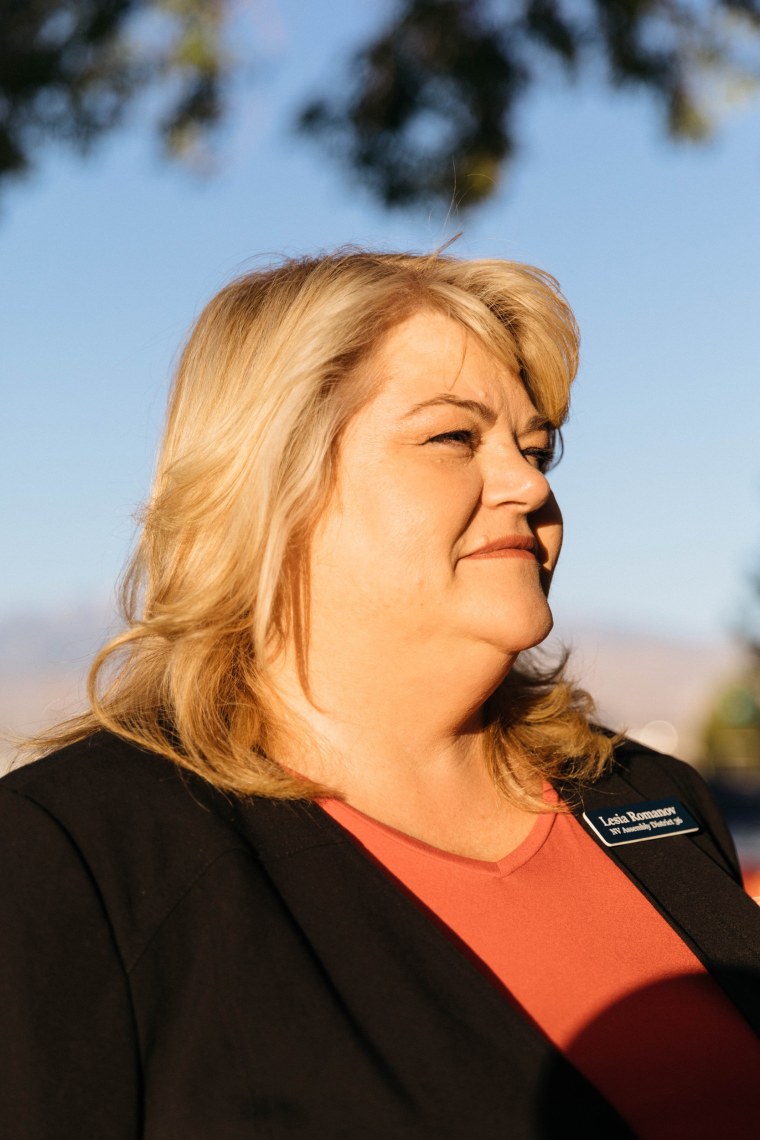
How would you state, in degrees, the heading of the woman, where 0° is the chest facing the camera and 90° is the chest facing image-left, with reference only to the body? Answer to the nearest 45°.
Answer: approximately 315°
